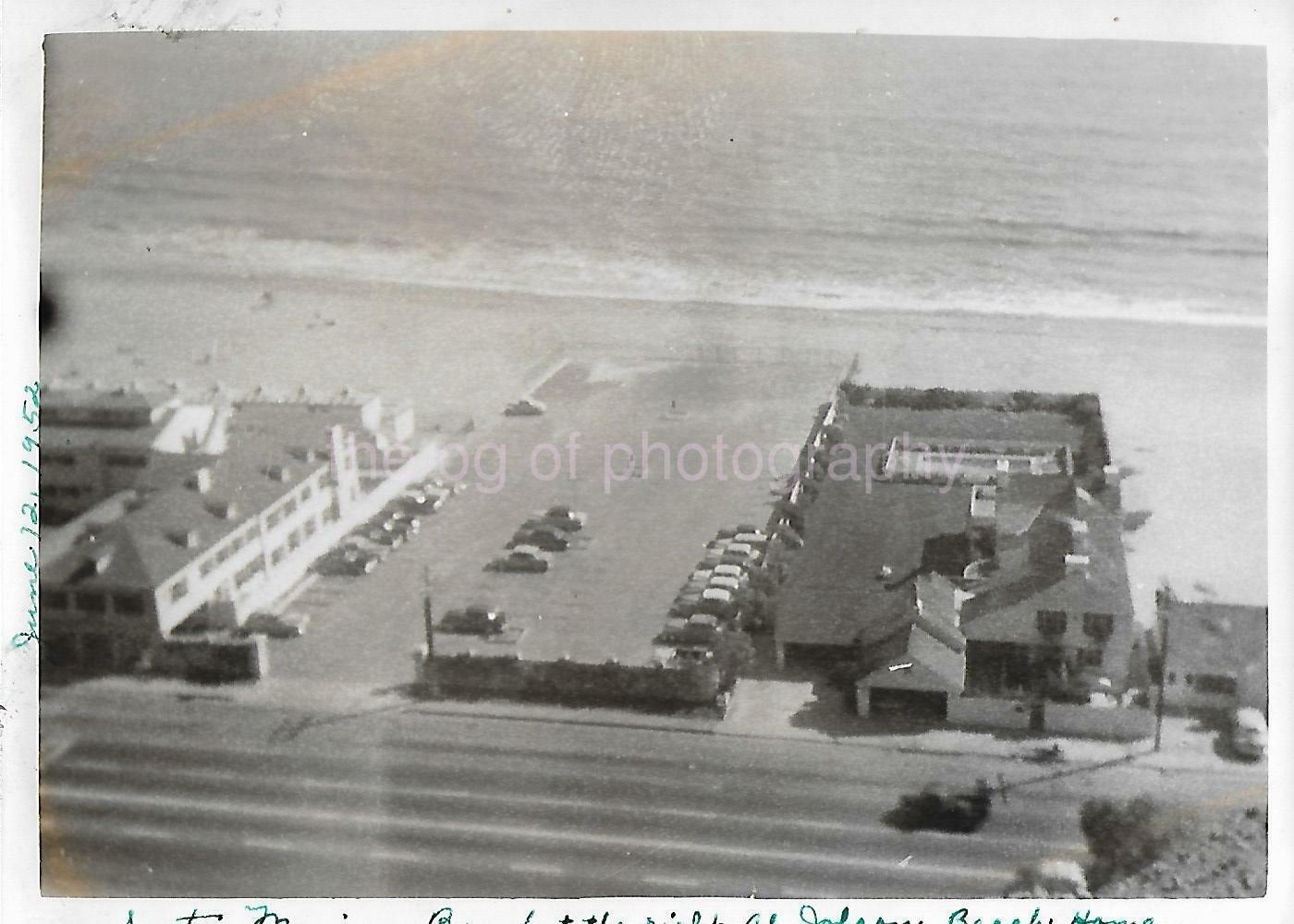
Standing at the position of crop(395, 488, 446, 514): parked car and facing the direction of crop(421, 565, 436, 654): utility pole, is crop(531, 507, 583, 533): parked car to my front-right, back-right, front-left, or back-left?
front-left

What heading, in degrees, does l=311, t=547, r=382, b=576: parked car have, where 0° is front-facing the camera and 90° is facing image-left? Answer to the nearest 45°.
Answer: approximately 90°

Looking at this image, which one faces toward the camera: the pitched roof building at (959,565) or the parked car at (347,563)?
the pitched roof building

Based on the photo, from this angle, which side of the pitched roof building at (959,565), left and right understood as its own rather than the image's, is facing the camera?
front

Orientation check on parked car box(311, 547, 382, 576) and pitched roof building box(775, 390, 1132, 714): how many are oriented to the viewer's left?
1
